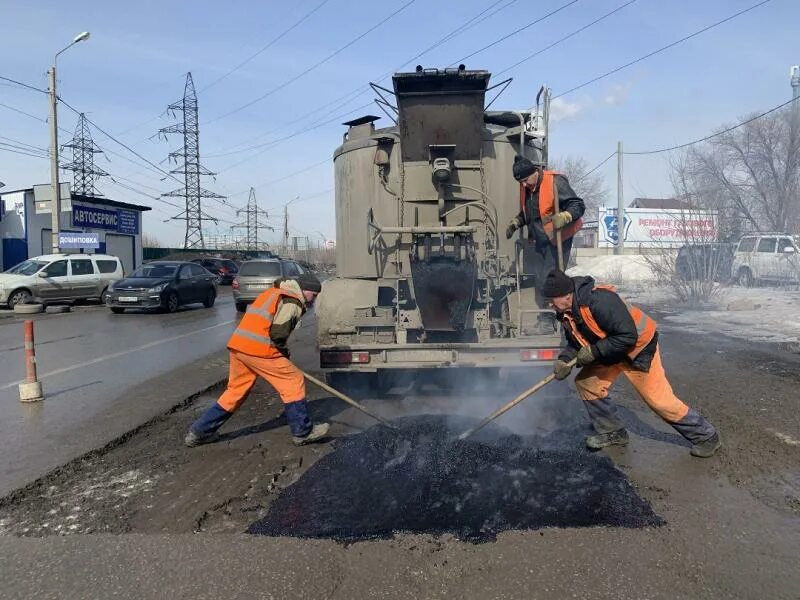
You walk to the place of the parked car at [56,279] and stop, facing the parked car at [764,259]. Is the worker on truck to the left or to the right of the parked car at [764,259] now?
right

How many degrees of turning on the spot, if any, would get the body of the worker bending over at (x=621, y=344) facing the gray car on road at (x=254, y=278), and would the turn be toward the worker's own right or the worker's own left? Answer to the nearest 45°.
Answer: approximately 45° to the worker's own right

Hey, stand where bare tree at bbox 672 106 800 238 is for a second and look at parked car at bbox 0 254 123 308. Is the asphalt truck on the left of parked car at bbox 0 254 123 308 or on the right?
left

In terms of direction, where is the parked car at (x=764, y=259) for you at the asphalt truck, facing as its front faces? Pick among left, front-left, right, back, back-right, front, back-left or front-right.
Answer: front-right

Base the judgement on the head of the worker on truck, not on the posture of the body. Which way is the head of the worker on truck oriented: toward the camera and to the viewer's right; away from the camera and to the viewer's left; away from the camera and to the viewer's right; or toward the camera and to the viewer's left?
toward the camera and to the viewer's left

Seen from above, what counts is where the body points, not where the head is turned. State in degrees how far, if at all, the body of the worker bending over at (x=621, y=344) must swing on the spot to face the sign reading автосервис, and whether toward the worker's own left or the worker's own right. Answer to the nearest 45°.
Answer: approximately 45° to the worker's own right

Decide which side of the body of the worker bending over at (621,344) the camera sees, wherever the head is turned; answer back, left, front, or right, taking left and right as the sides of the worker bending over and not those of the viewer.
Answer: left

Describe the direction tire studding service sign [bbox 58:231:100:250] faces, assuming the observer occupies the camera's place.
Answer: facing the viewer

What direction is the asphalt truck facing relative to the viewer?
away from the camera

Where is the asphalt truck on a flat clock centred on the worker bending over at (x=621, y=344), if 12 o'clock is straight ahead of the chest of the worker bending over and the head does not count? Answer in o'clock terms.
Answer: The asphalt truck is roughly at 1 o'clock from the worker bending over.

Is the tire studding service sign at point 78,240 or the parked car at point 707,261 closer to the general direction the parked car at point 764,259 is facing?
the parked car

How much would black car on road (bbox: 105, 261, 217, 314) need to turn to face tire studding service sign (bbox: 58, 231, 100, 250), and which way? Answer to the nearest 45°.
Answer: approximately 90° to its right

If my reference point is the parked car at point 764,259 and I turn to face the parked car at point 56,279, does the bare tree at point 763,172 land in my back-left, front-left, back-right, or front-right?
back-right

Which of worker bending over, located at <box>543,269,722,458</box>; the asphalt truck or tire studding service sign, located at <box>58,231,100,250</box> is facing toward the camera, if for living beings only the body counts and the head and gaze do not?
the tire studding service sign

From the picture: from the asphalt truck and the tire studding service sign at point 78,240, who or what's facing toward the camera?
the tire studding service sign

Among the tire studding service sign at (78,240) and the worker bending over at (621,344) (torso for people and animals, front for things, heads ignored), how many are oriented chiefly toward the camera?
1

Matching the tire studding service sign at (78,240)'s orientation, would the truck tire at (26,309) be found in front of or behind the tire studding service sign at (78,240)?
in front

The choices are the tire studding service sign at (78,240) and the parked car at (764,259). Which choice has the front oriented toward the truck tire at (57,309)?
the tire studding service sign

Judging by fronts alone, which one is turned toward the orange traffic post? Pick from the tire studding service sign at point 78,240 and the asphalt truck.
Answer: the tire studding service sign
